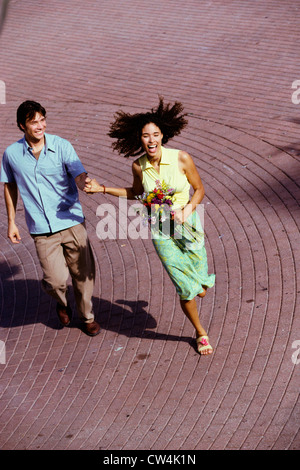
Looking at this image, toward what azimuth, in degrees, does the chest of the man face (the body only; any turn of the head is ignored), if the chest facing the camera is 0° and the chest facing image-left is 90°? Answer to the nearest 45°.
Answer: approximately 0°

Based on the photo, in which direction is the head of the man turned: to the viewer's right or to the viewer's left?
to the viewer's right

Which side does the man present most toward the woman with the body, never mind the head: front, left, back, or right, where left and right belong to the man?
left
